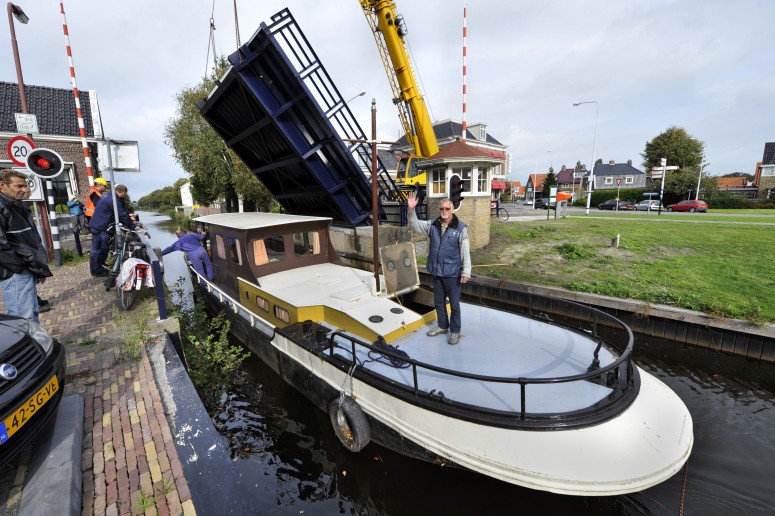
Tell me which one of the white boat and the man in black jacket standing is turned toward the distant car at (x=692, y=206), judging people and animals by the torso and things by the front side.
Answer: the man in black jacket standing

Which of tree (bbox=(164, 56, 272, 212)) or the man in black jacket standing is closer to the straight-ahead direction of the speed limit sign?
the man in black jacket standing

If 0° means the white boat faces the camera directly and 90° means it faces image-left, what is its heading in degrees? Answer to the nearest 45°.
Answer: approximately 315°

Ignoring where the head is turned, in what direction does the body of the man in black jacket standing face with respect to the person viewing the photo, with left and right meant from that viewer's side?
facing to the right of the viewer

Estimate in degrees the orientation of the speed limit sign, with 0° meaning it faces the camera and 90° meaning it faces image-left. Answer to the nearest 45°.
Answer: approximately 0°

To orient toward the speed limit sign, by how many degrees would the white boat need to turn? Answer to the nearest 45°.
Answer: approximately 135° to its right

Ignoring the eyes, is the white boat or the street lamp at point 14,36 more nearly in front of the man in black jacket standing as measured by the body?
the white boat

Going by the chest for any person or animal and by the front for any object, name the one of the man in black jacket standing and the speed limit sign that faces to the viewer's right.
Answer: the man in black jacket standing

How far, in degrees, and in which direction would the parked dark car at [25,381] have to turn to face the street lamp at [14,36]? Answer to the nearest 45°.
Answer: approximately 135° to its left

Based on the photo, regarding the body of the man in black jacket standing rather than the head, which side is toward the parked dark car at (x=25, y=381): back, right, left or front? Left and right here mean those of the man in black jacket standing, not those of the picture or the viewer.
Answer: right
